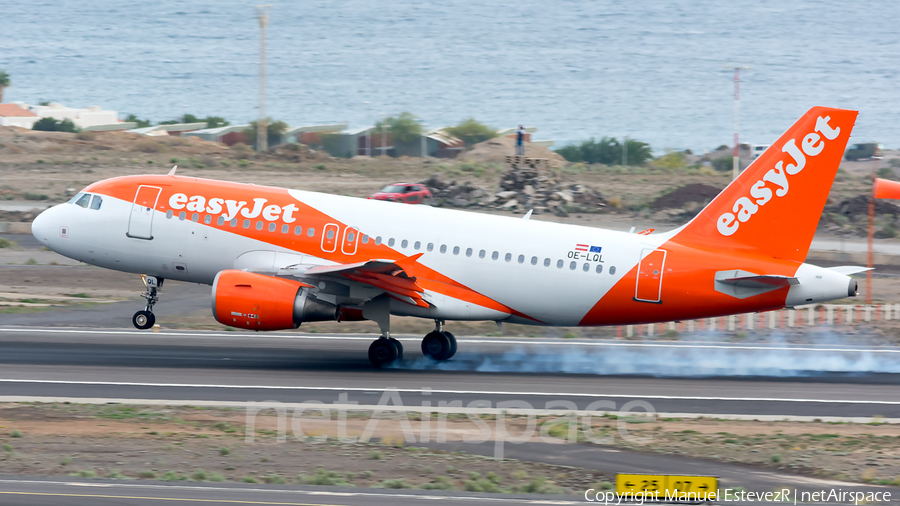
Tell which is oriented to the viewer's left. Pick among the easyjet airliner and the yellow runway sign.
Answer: the easyjet airliner

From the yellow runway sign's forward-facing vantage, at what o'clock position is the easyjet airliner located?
The easyjet airliner is roughly at 5 o'clock from the yellow runway sign.

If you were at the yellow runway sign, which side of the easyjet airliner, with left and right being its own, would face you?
left

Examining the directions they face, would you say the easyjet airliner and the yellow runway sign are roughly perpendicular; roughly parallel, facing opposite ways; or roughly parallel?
roughly perpendicular

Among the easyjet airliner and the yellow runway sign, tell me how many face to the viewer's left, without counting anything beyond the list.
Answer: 1

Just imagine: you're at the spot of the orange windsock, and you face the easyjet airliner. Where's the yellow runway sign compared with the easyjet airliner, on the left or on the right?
left

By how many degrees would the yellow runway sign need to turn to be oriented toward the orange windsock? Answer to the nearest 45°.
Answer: approximately 180°

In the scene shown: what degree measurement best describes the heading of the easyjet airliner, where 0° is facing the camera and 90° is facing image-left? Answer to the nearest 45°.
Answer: approximately 90°

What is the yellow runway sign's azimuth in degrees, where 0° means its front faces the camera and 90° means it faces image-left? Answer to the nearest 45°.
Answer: approximately 0°

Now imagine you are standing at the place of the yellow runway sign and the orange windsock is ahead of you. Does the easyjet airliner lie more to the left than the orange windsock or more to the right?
left
